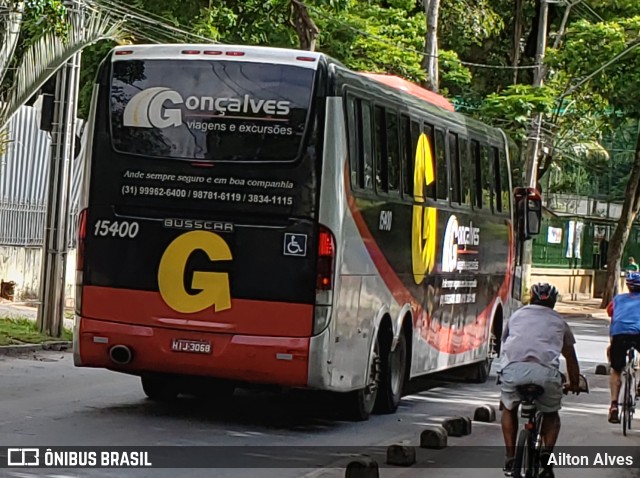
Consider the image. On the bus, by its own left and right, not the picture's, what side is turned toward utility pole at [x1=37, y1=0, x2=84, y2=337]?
left

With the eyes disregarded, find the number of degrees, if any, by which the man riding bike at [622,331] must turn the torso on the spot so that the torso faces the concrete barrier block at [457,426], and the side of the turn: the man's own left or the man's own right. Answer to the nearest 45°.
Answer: approximately 135° to the man's own left

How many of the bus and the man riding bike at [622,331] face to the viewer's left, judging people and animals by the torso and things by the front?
0

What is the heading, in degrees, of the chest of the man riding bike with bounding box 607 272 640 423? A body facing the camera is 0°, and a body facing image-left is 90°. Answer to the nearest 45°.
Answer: approximately 180°

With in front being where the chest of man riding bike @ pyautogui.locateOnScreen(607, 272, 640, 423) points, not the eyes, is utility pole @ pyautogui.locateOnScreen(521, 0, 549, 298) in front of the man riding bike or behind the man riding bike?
in front

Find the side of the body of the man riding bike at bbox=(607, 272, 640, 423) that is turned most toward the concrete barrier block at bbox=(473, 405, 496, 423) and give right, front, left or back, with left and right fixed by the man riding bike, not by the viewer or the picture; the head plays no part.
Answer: left

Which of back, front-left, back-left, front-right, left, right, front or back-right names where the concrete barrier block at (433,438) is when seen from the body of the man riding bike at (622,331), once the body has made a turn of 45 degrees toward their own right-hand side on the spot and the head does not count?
back

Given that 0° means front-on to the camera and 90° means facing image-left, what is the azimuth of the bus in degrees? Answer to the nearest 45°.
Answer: approximately 225°

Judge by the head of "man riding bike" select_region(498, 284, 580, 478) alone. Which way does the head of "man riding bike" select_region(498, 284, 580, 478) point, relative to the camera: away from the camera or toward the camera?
away from the camera
